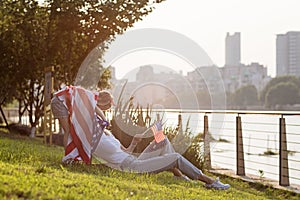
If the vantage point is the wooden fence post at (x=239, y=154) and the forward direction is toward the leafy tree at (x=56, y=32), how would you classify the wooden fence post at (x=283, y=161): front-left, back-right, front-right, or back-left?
back-left

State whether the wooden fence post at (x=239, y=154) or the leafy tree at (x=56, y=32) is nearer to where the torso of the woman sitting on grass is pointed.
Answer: the wooden fence post

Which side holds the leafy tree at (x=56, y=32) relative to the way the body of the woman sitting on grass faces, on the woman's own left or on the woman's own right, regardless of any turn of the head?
on the woman's own left

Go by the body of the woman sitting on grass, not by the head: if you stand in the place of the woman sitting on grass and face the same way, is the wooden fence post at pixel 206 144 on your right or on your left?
on your left

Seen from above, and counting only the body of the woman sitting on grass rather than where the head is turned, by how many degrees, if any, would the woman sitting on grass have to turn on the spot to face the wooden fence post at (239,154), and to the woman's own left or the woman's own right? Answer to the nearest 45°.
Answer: approximately 45° to the woman's own left

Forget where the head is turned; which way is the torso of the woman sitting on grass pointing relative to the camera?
to the viewer's right

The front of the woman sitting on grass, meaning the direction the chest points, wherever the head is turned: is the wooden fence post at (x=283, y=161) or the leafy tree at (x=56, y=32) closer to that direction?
the wooden fence post

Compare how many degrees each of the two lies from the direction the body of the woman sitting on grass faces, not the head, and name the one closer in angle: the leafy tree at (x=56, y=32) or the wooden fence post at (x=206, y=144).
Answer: the wooden fence post

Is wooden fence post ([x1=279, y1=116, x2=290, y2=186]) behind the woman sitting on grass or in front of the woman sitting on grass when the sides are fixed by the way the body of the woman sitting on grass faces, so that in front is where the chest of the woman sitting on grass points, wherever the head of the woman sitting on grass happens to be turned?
in front
